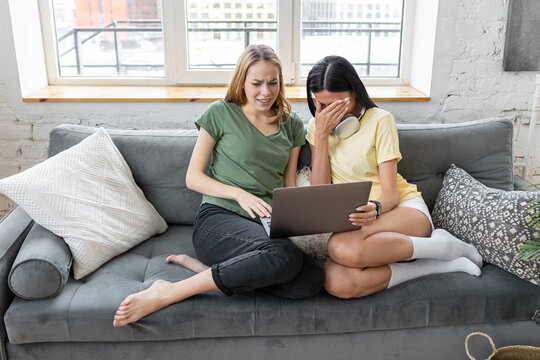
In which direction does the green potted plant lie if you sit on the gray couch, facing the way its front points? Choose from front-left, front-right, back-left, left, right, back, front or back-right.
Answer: left

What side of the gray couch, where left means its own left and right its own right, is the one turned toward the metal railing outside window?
back

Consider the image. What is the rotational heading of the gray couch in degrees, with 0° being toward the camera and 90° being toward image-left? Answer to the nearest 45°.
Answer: approximately 0°

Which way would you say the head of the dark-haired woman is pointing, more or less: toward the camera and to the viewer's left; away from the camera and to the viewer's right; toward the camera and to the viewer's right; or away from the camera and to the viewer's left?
toward the camera and to the viewer's left

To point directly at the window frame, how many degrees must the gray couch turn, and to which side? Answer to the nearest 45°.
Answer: approximately 180°

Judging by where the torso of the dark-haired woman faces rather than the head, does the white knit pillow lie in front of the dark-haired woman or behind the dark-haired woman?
in front

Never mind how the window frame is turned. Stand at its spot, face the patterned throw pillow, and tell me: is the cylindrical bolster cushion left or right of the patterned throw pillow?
right

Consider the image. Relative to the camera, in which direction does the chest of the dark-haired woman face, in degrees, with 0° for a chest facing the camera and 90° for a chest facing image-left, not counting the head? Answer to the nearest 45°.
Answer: approximately 45°
